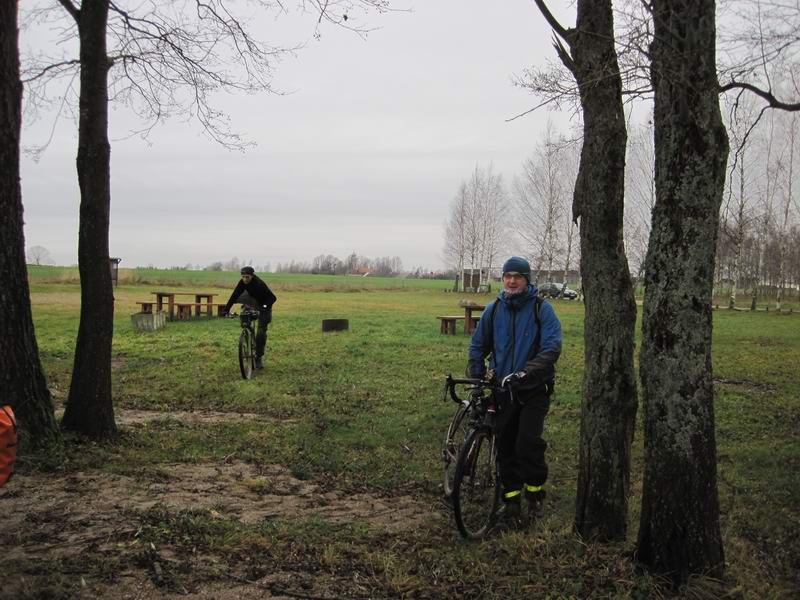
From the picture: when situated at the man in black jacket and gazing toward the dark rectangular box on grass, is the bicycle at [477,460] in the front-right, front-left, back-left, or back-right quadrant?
back-right

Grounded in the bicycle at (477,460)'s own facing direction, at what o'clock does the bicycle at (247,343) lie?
the bicycle at (247,343) is roughly at 5 o'clock from the bicycle at (477,460).

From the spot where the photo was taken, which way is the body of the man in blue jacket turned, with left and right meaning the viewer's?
facing the viewer

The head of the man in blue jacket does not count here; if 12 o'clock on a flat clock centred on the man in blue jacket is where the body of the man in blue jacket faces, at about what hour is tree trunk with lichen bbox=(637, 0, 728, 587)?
The tree trunk with lichen is roughly at 11 o'clock from the man in blue jacket.

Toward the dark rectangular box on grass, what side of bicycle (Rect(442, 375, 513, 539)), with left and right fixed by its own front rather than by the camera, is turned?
back

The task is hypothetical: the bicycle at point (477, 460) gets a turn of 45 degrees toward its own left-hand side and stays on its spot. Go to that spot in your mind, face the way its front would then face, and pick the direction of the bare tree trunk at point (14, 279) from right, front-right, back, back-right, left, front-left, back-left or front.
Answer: back-right

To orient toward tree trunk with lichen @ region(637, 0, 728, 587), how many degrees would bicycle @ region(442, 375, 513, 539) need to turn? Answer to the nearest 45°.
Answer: approximately 45° to its left

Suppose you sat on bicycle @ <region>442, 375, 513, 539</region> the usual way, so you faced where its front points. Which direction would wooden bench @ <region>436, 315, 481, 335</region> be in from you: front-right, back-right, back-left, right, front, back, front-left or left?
back

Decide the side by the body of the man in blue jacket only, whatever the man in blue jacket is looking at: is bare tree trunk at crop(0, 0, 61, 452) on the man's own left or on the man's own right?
on the man's own right

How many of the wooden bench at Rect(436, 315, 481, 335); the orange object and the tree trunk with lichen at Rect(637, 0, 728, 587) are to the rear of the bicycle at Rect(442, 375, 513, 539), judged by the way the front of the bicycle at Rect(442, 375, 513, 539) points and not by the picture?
1

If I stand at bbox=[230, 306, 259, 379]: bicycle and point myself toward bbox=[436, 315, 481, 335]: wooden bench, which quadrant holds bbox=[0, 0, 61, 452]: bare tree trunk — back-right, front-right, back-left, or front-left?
back-right

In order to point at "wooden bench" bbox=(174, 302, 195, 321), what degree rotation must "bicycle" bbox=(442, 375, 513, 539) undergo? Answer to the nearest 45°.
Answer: approximately 135° to its right

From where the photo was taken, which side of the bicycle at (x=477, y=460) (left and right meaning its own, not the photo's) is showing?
front
